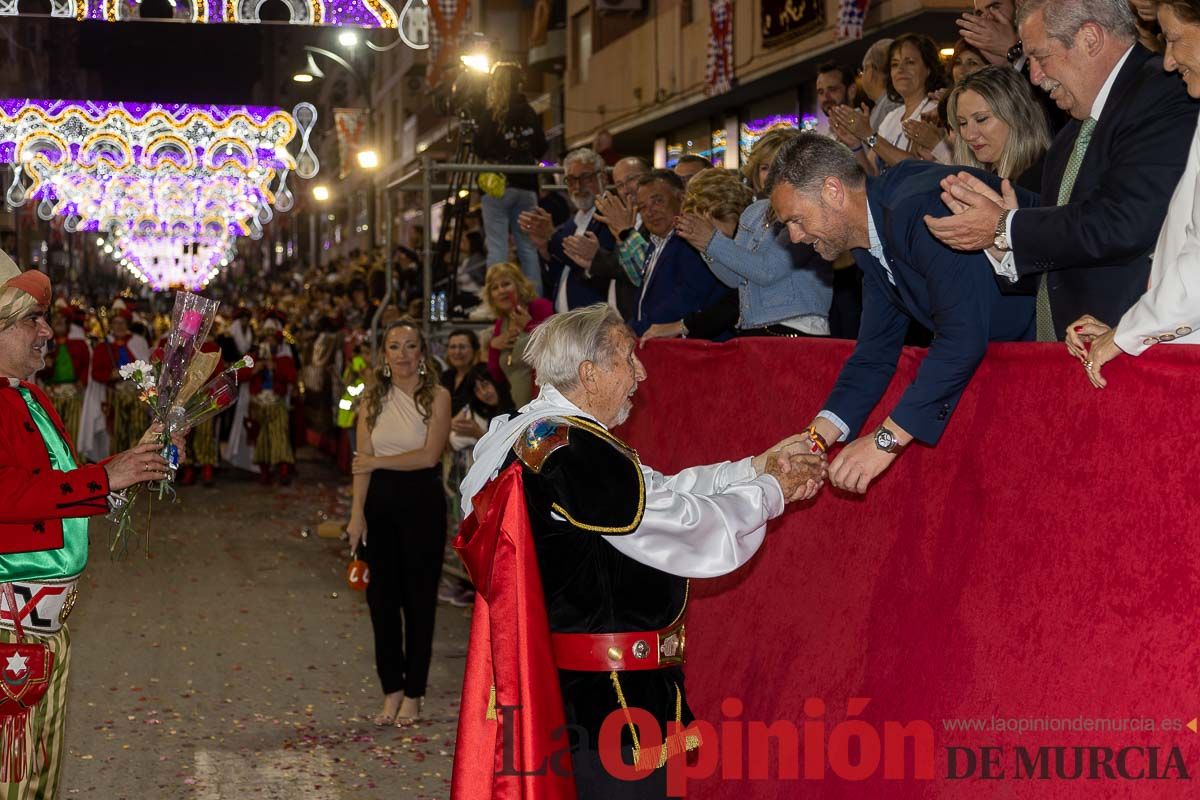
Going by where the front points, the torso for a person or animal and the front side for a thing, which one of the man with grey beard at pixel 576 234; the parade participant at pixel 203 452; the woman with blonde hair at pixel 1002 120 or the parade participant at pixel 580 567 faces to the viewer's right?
the parade participant at pixel 580 567

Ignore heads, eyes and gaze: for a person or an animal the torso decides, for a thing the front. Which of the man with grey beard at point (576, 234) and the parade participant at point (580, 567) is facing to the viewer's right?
the parade participant

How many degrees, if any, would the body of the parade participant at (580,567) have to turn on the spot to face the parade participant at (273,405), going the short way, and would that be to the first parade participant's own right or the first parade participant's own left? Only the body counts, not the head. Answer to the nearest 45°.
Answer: approximately 90° to the first parade participant's own left

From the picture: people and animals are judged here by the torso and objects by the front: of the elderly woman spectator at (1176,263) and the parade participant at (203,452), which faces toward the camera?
the parade participant

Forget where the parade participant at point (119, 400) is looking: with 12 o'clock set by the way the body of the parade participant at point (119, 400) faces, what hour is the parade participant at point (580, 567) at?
the parade participant at point (580, 567) is roughly at 12 o'clock from the parade participant at point (119, 400).

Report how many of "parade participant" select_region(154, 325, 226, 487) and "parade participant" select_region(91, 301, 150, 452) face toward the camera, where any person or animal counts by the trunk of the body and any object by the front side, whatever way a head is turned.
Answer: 2

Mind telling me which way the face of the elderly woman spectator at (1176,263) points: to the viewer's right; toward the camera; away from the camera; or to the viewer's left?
to the viewer's left

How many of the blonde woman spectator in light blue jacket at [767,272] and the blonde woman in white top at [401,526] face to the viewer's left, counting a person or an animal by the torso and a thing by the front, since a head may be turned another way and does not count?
1

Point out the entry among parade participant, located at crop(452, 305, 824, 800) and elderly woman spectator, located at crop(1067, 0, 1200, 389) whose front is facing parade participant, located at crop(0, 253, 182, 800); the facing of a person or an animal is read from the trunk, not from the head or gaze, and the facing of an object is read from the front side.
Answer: the elderly woman spectator

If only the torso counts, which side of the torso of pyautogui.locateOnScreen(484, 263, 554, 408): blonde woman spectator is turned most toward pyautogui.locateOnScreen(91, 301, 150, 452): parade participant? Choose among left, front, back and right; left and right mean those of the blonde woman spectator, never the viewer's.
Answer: right

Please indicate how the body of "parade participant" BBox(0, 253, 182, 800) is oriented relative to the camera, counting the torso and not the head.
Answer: to the viewer's right

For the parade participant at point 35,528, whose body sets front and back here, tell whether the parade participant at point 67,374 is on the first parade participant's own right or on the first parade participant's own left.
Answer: on the first parade participant's own left

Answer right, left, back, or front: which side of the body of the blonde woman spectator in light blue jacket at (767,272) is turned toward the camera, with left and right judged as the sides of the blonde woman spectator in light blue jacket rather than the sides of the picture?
left

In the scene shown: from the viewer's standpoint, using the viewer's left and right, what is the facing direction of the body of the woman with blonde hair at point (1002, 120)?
facing the viewer and to the left of the viewer

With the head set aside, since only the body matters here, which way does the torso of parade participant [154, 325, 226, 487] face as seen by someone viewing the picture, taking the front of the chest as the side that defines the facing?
toward the camera

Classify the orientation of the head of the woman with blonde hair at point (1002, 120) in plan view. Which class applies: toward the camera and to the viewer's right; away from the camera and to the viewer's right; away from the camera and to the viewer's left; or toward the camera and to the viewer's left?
toward the camera and to the viewer's left

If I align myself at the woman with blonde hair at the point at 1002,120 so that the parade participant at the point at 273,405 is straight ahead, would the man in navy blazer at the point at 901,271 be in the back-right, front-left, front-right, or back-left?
back-left

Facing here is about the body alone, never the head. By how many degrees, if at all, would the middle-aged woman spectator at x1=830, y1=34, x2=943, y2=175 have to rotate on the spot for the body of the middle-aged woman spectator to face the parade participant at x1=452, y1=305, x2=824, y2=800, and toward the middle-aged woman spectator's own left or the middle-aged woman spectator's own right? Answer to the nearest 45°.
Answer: approximately 45° to the middle-aged woman spectator's own left

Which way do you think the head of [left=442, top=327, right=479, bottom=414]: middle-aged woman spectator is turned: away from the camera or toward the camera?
toward the camera

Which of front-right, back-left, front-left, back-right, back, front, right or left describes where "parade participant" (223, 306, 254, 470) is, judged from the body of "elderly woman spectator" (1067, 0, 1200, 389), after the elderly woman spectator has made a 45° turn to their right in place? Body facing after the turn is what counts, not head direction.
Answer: front

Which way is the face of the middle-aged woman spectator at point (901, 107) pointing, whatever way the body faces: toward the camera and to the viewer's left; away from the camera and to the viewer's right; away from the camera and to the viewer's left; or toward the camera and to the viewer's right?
toward the camera and to the viewer's left

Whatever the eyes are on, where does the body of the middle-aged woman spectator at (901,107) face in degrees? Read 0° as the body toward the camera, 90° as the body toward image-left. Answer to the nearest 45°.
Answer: approximately 45°
